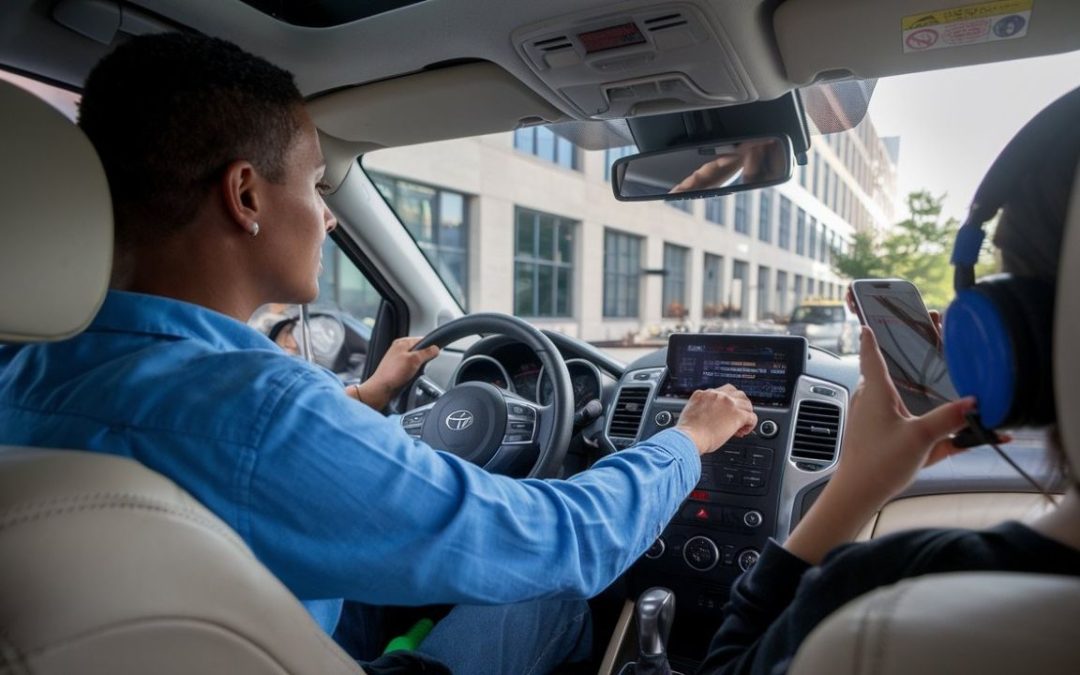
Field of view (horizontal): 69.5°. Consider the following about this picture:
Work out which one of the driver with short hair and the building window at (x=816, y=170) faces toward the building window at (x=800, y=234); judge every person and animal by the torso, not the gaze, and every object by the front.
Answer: the driver with short hair

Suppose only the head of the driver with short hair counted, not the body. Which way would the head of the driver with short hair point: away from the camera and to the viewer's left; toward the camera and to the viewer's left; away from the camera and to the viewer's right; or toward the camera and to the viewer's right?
away from the camera and to the viewer's right

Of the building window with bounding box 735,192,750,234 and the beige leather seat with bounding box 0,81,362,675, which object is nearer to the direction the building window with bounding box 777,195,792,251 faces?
the beige leather seat

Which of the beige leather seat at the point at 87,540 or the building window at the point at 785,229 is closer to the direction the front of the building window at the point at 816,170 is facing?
the beige leather seat
